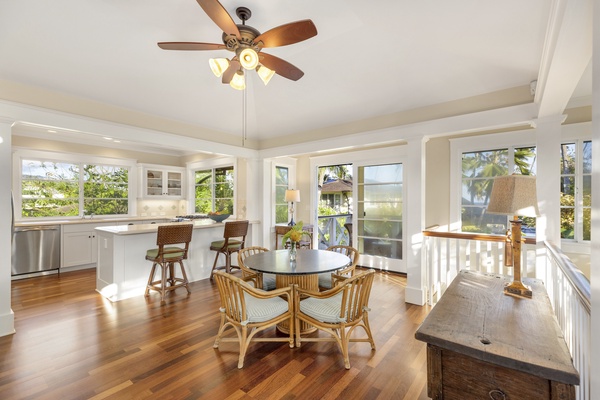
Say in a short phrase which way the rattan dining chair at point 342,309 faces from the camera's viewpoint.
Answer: facing away from the viewer and to the left of the viewer

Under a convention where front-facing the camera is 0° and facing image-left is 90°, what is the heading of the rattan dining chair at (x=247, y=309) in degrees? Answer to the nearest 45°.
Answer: approximately 225°

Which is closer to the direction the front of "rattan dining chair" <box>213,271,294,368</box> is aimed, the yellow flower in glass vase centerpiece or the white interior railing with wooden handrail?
the yellow flower in glass vase centerpiece

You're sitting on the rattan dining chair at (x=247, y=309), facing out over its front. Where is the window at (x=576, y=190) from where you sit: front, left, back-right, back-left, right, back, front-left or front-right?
front-right

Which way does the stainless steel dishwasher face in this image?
toward the camera

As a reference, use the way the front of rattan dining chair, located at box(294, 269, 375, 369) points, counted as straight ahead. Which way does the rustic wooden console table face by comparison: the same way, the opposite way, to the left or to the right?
to the left

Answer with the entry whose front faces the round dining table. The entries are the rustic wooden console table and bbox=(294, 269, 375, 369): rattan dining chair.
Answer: the rattan dining chair

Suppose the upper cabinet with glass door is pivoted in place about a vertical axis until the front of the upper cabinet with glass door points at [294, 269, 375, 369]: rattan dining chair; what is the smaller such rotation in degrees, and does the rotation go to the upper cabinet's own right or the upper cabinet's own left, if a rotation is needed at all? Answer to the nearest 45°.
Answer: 0° — it already faces it

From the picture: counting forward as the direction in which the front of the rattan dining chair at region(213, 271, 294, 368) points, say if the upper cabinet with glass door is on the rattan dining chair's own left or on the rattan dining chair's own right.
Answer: on the rattan dining chair's own left

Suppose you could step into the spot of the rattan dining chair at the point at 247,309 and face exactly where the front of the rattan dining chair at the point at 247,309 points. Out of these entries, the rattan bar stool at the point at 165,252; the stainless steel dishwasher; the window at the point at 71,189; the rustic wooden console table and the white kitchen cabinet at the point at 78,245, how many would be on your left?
4

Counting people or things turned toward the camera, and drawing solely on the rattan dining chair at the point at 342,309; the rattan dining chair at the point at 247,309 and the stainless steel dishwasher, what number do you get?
1

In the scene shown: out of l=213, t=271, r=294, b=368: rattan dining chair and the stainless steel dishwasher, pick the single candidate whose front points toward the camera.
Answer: the stainless steel dishwasher

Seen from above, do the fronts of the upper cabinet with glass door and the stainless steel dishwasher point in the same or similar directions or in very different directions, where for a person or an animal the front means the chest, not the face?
same or similar directions

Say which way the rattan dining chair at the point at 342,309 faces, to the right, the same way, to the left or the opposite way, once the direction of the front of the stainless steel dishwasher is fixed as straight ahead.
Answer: the opposite way

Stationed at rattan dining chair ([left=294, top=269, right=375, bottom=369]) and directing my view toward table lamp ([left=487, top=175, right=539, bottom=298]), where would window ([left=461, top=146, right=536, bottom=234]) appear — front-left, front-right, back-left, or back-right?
front-left

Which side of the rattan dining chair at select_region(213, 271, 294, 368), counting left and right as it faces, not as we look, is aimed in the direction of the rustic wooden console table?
right

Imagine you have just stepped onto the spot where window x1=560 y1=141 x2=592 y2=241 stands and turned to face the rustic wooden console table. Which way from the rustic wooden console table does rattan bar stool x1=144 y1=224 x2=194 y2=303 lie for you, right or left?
right

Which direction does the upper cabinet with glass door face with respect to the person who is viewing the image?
facing the viewer
